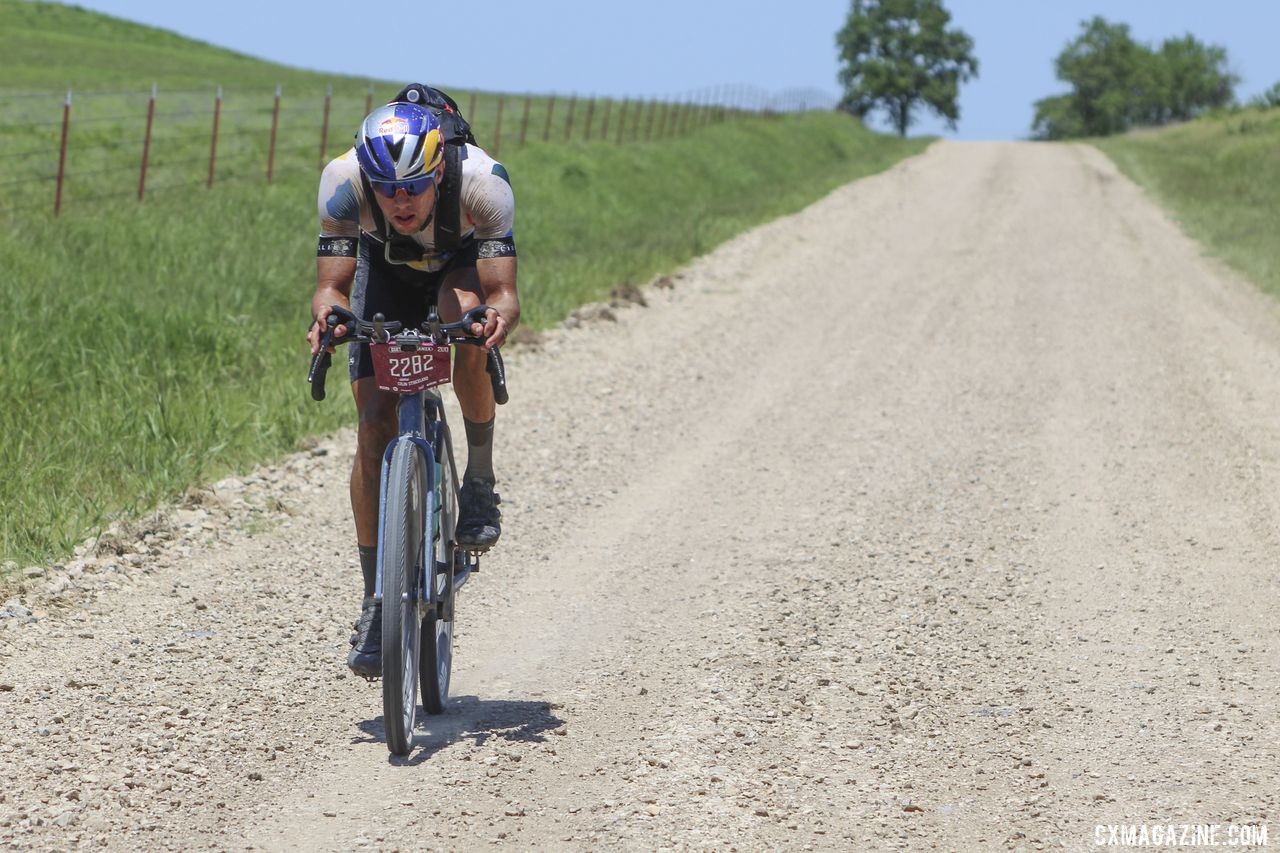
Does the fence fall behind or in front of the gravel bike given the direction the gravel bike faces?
behind

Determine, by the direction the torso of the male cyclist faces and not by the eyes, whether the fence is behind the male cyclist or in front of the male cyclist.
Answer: behind

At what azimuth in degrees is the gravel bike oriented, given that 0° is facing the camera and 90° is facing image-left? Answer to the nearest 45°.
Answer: approximately 0°
